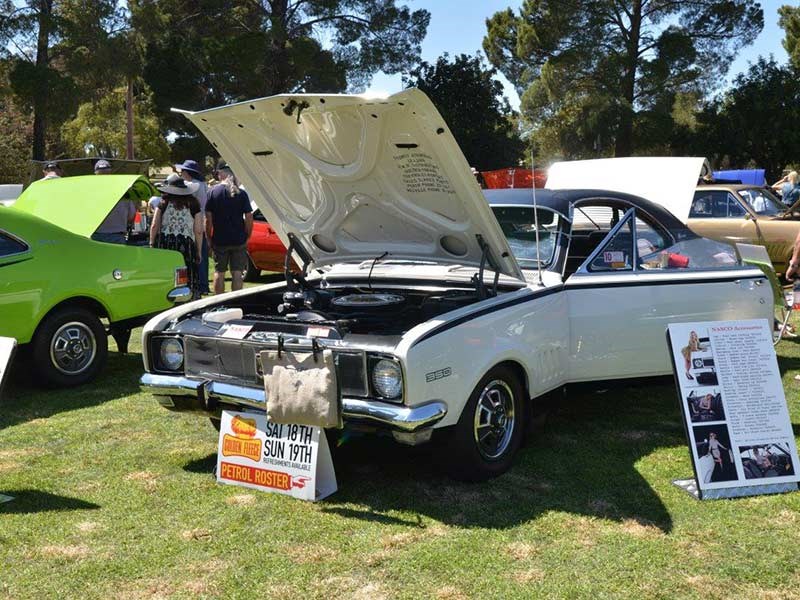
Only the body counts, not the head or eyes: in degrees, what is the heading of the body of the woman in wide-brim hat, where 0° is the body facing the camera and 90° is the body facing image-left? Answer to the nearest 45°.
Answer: approximately 180°

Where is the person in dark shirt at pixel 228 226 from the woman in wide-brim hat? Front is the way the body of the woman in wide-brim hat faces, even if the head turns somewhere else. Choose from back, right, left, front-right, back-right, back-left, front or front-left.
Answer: front-right

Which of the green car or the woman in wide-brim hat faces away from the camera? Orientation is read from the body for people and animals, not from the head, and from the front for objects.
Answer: the woman in wide-brim hat

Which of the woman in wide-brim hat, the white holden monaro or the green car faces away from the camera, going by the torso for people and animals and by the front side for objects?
the woman in wide-brim hat

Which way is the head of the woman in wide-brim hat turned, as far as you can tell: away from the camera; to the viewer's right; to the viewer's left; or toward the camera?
away from the camera

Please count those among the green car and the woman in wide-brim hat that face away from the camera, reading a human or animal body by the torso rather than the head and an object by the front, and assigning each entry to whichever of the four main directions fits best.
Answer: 1

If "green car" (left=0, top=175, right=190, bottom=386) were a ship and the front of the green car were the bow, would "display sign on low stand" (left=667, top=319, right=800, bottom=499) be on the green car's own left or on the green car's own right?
on the green car's own left

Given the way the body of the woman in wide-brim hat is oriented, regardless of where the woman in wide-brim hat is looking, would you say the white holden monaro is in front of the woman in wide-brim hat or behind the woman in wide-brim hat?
behind

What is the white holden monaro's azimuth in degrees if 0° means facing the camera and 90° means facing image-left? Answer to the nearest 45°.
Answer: approximately 45°
